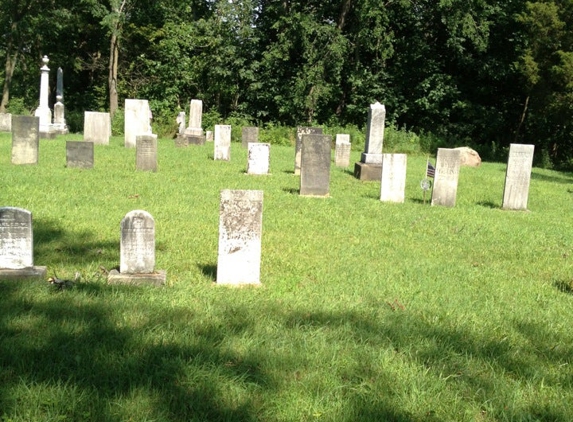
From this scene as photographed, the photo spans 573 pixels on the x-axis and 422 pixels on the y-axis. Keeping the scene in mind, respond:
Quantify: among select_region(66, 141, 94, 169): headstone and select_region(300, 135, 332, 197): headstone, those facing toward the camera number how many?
2

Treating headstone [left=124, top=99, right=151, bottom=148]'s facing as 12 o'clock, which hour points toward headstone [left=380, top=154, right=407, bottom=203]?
headstone [left=380, top=154, right=407, bottom=203] is roughly at 11 o'clock from headstone [left=124, top=99, right=151, bottom=148].

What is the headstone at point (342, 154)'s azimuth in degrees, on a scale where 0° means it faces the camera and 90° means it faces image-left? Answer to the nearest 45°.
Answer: approximately 0°

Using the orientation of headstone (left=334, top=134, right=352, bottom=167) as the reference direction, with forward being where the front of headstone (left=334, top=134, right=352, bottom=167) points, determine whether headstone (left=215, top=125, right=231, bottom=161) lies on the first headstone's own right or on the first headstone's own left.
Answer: on the first headstone's own right

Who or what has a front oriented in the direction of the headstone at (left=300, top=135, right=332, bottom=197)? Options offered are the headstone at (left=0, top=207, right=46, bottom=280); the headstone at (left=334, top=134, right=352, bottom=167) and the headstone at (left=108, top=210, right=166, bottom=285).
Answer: the headstone at (left=334, top=134, right=352, bottom=167)

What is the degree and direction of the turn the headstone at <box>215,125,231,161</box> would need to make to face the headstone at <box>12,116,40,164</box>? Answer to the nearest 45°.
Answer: approximately 45° to its right

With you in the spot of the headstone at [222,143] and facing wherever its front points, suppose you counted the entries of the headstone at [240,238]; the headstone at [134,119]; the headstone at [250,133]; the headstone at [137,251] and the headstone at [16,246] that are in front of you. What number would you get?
3

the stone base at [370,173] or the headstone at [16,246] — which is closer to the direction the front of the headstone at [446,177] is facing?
the headstone

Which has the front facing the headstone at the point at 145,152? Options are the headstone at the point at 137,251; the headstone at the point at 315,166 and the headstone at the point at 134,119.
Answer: the headstone at the point at 134,119

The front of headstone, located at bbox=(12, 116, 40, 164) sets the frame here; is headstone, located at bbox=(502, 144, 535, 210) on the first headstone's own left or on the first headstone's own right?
on the first headstone's own left

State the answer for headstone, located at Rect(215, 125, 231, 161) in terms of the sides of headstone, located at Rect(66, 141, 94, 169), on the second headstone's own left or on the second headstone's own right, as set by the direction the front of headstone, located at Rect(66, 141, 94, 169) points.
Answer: on the second headstone's own left

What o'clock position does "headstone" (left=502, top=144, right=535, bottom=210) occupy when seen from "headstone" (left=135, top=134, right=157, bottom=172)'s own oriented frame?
"headstone" (left=502, top=144, right=535, bottom=210) is roughly at 10 o'clock from "headstone" (left=135, top=134, right=157, bottom=172).
